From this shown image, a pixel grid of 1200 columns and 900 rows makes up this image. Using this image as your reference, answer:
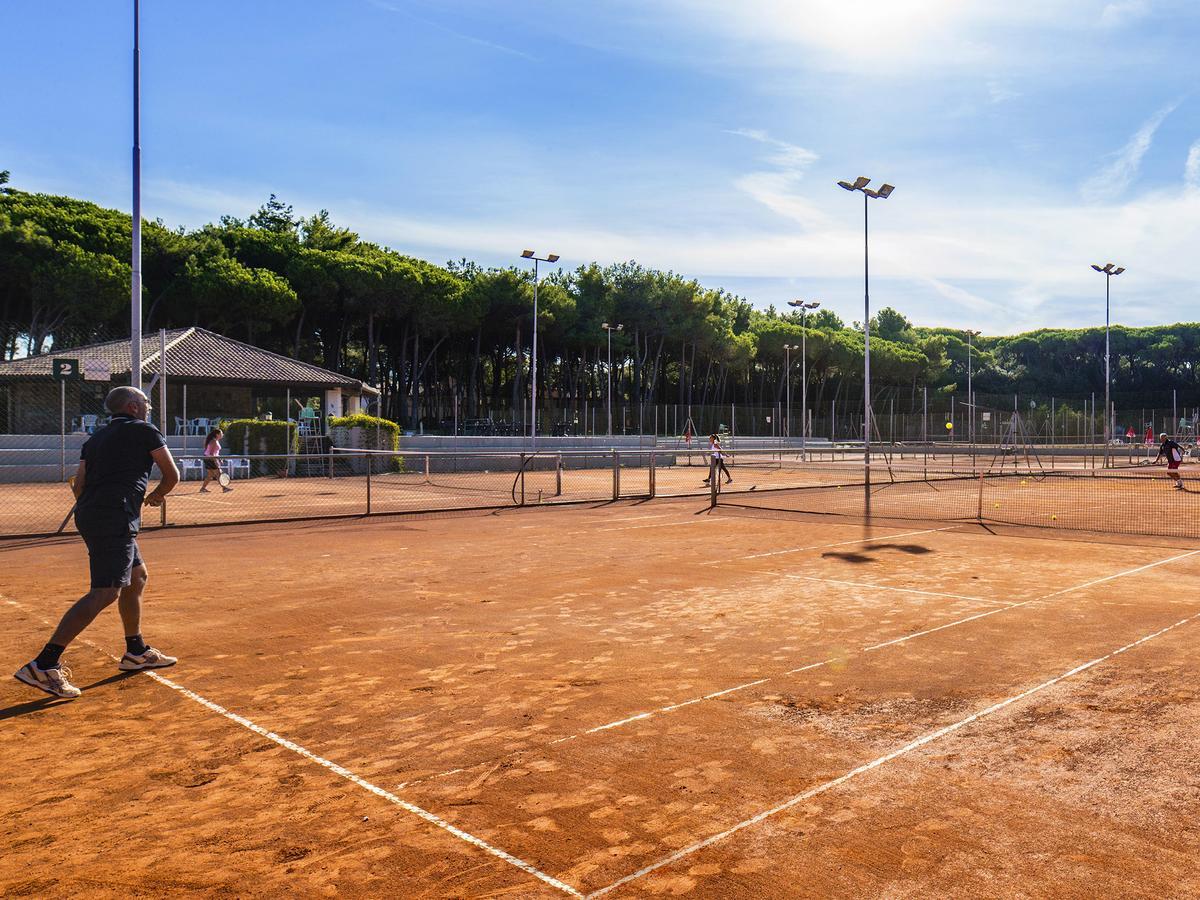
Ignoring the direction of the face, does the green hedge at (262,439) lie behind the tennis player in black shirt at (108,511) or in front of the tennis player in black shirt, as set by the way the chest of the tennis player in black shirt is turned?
in front

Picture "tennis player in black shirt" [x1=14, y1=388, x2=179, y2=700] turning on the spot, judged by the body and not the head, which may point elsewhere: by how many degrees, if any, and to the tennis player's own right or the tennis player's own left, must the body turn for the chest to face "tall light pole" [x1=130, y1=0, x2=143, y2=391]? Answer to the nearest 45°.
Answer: approximately 45° to the tennis player's own left

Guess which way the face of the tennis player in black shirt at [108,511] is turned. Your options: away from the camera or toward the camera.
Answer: away from the camera

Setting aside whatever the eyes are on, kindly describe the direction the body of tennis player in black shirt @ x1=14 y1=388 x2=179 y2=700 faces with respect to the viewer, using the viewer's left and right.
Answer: facing away from the viewer and to the right of the viewer

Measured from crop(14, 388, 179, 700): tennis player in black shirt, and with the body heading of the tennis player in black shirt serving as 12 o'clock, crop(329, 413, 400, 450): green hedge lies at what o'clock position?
The green hedge is roughly at 11 o'clock from the tennis player in black shirt.
